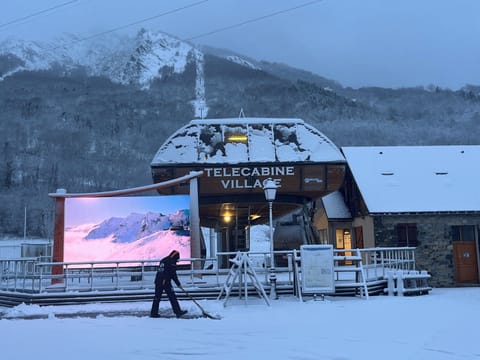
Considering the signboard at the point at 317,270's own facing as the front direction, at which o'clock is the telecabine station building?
The telecabine station building is roughly at 6 o'clock from the signboard.

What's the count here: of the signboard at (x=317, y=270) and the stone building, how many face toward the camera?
2

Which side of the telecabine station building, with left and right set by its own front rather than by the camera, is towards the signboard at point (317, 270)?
front

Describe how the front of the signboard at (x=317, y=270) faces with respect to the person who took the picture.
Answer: facing the viewer

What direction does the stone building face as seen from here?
toward the camera

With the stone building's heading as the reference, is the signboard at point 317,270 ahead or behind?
ahead

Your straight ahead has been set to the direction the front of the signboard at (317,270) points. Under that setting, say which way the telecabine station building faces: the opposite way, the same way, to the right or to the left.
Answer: the same way

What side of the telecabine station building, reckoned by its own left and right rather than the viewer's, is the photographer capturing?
front

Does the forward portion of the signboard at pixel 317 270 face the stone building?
no

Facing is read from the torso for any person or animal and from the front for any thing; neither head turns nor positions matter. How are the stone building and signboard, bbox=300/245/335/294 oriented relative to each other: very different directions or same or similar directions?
same or similar directions

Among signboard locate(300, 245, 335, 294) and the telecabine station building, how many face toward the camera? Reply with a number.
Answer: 2
